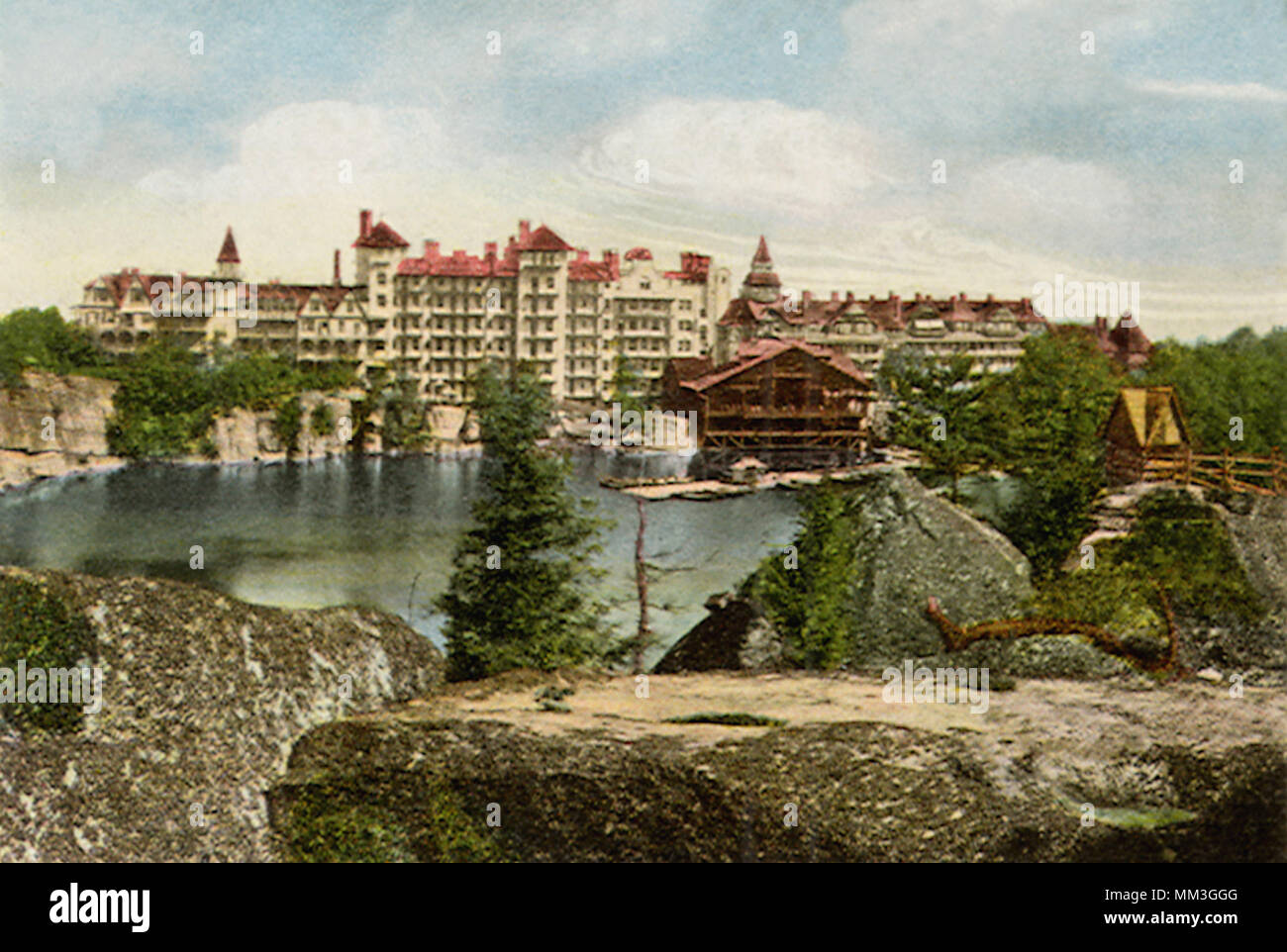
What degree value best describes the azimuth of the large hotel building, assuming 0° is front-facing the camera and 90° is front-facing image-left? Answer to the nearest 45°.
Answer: approximately 0°

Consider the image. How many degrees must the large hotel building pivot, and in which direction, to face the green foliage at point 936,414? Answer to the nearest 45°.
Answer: approximately 90° to its left

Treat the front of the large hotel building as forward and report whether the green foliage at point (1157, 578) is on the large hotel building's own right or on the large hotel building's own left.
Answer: on the large hotel building's own left

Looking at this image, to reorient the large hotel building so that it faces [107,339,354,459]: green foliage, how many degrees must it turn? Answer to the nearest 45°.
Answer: approximately 90° to its right

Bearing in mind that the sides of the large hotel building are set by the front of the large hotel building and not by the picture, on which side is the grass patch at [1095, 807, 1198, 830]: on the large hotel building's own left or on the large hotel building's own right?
on the large hotel building's own left

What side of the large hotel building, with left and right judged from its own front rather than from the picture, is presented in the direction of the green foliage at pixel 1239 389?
left

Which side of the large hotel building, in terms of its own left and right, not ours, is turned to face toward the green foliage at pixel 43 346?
right

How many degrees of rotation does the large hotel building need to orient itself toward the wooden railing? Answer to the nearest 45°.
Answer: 0° — it already faces it

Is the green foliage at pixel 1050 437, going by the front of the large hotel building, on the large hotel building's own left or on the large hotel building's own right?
on the large hotel building's own left
